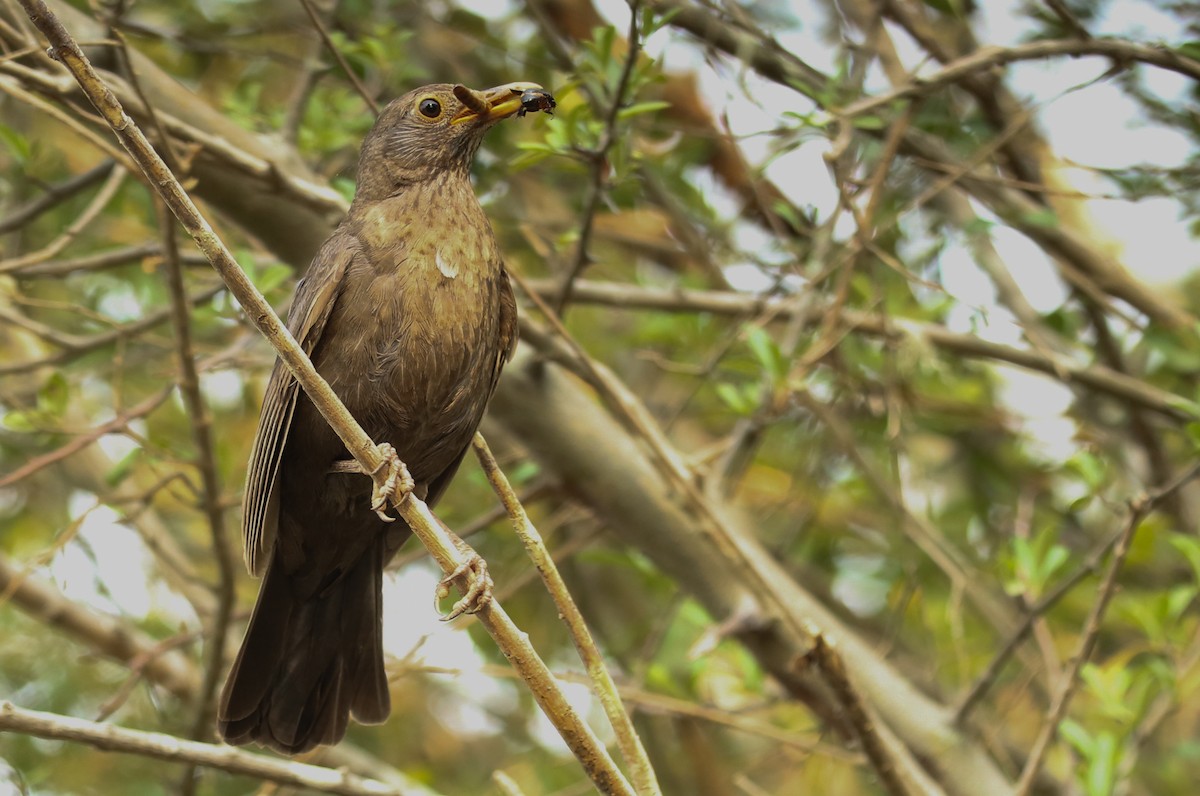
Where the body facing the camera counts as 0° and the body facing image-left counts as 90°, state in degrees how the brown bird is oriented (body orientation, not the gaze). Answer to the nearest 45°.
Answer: approximately 315°

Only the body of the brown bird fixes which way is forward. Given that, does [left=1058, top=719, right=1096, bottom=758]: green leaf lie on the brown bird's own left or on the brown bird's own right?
on the brown bird's own left

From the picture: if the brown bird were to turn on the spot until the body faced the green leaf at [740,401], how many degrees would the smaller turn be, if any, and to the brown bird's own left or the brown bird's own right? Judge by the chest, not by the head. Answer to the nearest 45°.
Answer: approximately 90° to the brown bird's own left
